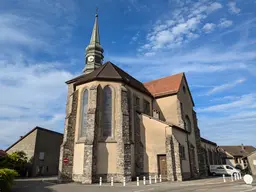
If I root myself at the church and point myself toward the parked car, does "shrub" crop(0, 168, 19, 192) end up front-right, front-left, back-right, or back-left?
back-right

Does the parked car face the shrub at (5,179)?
no

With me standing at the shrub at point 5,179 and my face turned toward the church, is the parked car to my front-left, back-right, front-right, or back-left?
front-right

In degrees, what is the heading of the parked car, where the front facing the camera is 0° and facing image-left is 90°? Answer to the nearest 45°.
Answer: approximately 270°
